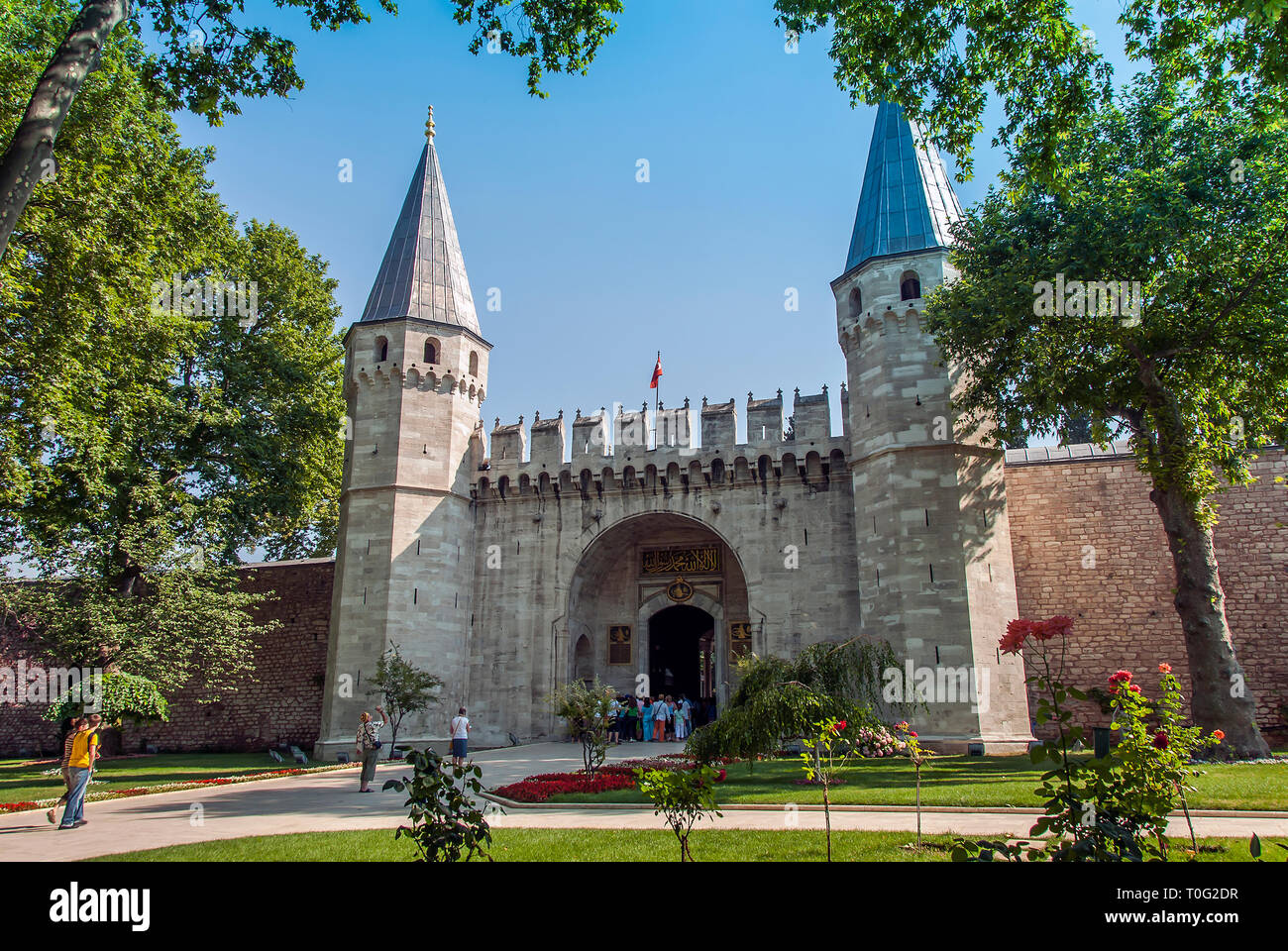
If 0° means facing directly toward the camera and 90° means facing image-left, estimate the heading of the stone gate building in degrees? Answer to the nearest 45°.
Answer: approximately 0°

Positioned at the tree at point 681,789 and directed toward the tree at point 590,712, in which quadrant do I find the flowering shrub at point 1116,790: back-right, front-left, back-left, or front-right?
back-right

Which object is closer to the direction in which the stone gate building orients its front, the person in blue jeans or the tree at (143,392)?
the person in blue jeans

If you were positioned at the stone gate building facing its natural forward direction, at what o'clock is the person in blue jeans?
The person in blue jeans is roughly at 1 o'clock from the stone gate building.

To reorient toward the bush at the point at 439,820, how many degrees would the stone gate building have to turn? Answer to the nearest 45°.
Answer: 0° — it already faces it

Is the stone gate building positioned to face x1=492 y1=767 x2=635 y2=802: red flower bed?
yes

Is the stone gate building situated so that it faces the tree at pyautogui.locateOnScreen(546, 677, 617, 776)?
yes

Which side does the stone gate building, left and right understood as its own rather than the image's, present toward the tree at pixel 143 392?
right

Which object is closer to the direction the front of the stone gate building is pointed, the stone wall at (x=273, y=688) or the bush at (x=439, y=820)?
the bush
